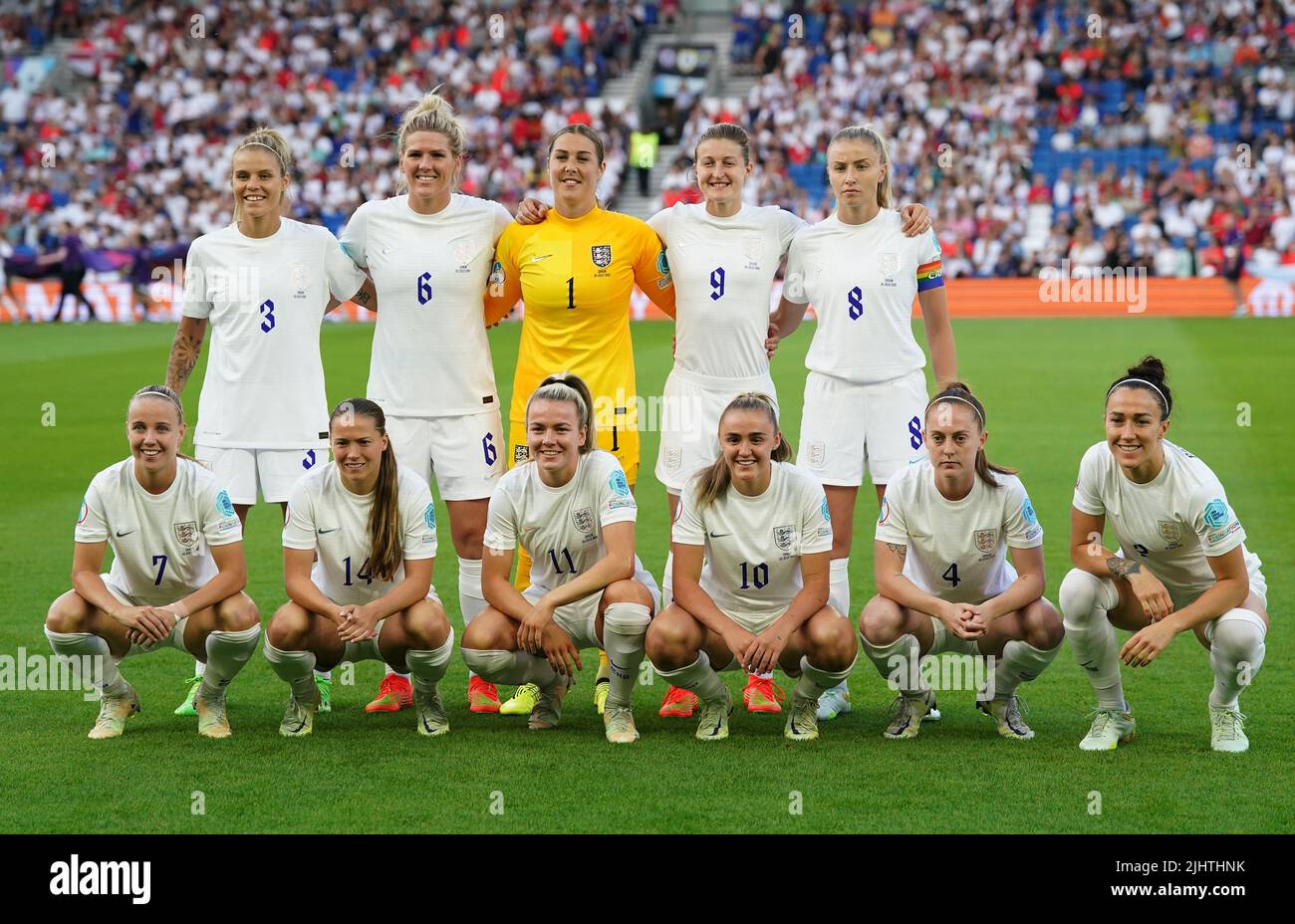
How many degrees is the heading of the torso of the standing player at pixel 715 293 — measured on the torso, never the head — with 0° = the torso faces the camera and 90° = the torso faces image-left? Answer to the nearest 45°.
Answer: approximately 0°

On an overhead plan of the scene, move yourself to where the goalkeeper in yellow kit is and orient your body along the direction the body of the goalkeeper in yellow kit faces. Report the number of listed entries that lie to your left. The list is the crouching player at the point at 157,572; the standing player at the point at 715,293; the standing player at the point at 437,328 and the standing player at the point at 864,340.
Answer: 2

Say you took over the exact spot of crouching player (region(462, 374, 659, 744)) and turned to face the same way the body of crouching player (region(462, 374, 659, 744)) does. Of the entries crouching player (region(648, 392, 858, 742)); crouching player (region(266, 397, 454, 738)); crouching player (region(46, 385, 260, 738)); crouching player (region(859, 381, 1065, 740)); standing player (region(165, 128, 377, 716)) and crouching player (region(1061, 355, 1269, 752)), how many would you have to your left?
3
